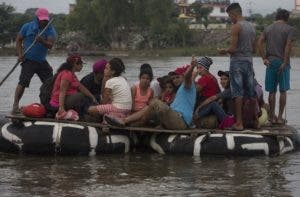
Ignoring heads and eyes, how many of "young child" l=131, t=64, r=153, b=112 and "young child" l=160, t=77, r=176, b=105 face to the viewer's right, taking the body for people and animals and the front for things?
0

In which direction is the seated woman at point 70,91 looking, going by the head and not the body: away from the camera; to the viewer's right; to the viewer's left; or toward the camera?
to the viewer's right

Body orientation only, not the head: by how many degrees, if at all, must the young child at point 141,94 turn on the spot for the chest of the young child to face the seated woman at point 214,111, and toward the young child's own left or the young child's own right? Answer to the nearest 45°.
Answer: approximately 90° to the young child's own left

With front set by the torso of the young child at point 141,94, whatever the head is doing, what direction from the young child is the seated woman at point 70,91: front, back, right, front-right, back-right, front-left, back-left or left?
right

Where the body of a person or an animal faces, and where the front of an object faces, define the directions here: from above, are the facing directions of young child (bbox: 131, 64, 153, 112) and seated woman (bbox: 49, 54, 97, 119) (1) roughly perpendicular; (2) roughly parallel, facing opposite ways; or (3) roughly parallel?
roughly perpendicular

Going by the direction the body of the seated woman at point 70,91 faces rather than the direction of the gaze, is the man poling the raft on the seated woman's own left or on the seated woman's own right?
on the seated woman's own left

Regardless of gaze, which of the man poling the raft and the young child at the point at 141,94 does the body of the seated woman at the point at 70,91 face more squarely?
the young child

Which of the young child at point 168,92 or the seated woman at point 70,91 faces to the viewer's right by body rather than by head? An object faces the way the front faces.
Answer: the seated woman

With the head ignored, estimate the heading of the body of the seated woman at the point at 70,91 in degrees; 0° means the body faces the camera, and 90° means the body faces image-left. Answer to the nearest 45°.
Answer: approximately 270°

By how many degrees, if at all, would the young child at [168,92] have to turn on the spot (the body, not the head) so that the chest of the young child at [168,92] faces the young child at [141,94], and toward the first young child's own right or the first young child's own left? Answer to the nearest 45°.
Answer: approximately 45° to the first young child's own right

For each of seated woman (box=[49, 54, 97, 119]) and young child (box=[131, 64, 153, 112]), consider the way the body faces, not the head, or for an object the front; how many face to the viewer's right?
1
